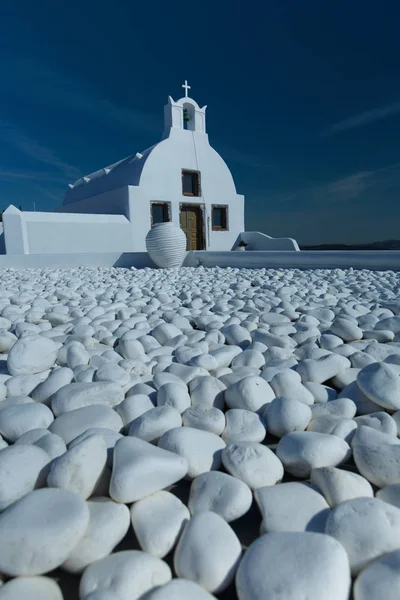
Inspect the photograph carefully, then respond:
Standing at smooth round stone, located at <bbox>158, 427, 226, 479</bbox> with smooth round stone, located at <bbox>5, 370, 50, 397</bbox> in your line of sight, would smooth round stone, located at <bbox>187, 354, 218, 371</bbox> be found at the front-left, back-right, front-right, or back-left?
front-right

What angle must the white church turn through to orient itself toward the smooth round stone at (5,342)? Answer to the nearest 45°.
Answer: approximately 45° to its right

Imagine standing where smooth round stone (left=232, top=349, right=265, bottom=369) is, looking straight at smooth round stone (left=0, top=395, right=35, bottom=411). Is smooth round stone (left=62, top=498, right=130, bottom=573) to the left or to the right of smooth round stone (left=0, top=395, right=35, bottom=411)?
left

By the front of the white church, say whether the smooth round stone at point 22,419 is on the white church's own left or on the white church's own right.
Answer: on the white church's own right

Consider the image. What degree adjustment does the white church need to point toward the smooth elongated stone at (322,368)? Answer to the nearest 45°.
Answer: approximately 45° to its right

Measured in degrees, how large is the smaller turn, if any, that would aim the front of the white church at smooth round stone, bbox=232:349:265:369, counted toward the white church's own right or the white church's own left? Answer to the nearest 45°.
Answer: approximately 45° to the white church's own right

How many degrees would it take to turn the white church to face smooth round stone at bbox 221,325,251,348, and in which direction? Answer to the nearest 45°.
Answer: approximately 45° to its right

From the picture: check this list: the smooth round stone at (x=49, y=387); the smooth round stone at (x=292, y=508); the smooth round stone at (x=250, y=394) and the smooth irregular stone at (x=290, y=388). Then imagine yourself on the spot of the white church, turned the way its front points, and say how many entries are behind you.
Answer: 0

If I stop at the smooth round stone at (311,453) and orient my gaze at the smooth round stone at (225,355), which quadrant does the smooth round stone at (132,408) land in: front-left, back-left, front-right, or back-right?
front-left

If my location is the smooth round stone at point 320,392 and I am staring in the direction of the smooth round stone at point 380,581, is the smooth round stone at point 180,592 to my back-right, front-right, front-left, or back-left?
front-right

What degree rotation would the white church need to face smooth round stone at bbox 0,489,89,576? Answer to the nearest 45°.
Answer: approximately 45° to its right

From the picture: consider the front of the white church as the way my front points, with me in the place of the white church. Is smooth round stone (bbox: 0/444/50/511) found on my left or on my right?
on my right

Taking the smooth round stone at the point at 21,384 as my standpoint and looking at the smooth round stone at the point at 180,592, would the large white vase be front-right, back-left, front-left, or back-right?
back-left

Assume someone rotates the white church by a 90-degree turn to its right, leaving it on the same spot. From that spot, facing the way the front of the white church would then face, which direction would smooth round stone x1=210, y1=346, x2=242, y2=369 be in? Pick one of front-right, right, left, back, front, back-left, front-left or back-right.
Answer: front-left

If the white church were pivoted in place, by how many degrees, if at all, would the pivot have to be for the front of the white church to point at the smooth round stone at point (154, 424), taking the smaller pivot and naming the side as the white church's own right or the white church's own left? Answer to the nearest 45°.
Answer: approximately 45° to the white church's own right

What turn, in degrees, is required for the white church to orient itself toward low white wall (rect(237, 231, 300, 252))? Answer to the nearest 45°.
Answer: approximately 45° to its left

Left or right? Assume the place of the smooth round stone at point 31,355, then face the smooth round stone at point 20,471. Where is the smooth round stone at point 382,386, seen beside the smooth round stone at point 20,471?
left

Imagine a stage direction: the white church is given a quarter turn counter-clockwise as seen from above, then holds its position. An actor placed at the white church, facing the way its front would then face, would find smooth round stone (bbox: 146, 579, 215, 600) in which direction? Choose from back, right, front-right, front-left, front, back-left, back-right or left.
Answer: back-right

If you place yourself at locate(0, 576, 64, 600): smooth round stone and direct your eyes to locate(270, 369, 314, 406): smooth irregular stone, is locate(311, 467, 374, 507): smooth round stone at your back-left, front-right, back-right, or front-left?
front-right

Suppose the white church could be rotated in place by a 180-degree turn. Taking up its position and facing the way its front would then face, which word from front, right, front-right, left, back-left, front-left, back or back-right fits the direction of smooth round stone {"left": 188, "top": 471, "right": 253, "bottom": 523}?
back-left

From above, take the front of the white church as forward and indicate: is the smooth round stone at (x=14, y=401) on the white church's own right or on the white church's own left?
on the white church's own right

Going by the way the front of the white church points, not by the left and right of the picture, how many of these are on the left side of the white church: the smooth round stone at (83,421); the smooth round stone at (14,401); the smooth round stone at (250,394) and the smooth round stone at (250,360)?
0
